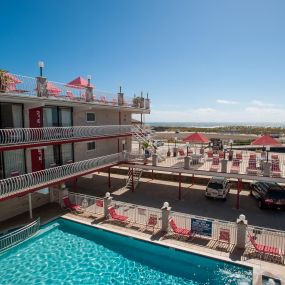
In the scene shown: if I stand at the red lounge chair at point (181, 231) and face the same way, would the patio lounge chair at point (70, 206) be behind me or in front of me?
behind

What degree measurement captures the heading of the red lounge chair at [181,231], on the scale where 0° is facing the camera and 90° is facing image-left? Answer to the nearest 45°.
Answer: approximately 315°

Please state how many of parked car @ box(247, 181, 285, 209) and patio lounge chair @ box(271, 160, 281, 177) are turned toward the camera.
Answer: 1

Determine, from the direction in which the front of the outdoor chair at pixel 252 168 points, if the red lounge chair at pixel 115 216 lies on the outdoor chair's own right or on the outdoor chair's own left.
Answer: on the outdoor chair's own right

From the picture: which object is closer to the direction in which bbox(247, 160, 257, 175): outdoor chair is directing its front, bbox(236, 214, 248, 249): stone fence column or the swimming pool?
the stone fence column
